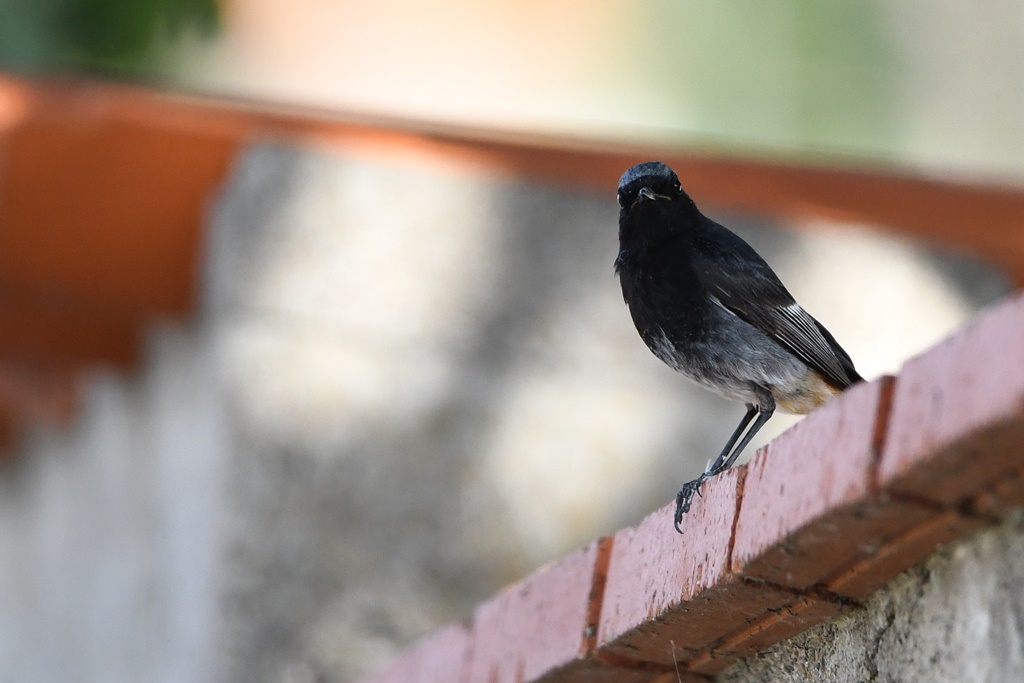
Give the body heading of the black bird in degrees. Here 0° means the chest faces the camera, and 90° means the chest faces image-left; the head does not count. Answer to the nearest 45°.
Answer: approximately 45°

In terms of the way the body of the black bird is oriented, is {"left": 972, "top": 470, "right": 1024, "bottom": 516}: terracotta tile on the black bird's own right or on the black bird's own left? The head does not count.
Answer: on the black bird's own left
